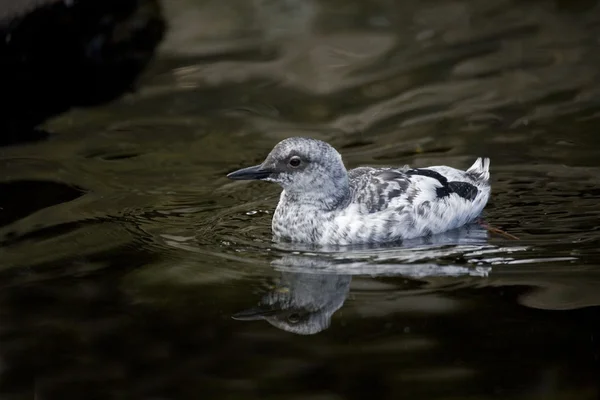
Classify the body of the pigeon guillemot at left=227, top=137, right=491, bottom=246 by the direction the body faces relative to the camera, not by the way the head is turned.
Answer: to the viewer's left
